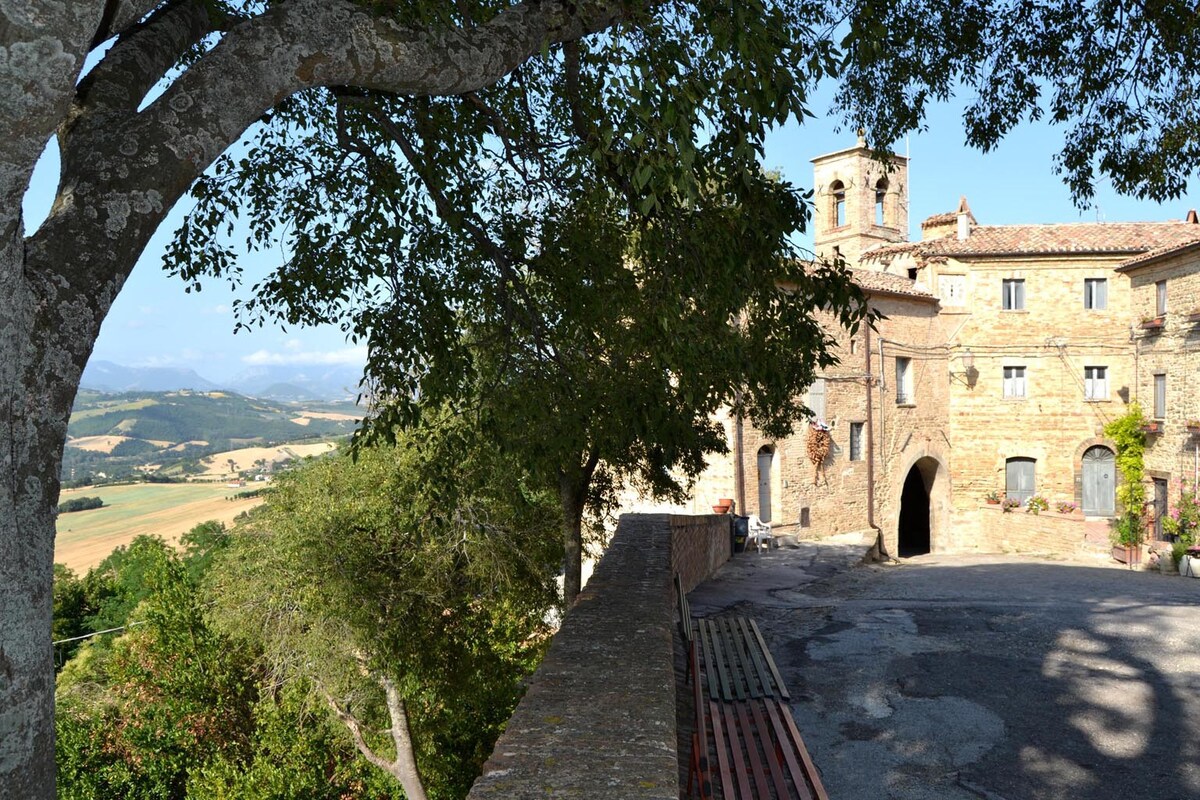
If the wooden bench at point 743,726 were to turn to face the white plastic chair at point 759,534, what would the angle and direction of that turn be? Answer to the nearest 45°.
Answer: approximately 90° to its left

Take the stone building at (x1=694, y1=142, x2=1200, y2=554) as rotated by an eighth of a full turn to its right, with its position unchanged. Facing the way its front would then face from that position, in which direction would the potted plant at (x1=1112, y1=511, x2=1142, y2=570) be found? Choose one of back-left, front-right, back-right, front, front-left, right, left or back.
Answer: left

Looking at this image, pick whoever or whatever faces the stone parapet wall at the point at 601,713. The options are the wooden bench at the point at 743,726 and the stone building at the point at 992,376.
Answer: the stone building

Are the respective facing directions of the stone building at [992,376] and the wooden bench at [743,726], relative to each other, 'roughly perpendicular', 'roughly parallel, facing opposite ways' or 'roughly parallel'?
roughly perpendicular

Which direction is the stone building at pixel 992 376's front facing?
toward the camera

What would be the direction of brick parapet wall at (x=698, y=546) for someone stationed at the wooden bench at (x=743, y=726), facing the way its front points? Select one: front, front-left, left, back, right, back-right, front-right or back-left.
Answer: left

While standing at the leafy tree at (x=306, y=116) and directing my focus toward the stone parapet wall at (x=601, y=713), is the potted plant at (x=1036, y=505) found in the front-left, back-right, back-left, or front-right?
front-left

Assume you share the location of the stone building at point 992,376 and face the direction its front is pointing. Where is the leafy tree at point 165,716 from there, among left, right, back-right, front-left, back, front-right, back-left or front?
front-right

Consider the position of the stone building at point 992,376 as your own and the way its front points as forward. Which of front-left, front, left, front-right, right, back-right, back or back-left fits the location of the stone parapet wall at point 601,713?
front

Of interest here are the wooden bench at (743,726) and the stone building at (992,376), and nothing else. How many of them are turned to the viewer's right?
1

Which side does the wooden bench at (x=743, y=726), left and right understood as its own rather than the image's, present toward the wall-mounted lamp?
left

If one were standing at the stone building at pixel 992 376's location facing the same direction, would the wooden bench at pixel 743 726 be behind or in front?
in front

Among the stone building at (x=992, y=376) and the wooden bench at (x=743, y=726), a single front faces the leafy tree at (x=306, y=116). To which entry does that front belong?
the stone building
